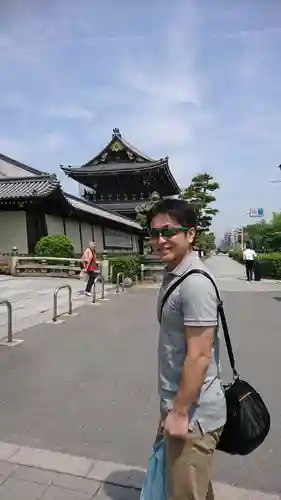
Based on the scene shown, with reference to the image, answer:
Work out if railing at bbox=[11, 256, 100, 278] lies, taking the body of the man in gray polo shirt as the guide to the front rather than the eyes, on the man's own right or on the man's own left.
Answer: on the man's own right

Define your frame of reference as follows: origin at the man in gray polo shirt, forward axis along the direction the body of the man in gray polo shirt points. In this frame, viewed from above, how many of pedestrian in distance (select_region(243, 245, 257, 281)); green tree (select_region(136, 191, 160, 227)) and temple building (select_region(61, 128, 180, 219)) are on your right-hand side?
3

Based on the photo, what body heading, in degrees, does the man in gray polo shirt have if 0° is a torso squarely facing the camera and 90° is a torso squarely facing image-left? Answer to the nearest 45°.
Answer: approximately 90°

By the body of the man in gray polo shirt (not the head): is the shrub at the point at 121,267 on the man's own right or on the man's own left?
on the man's own right

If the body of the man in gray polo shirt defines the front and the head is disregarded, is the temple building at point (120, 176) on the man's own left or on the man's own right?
on the man's own right

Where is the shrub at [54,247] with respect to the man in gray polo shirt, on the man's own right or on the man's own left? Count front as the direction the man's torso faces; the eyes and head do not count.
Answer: on the man's own right

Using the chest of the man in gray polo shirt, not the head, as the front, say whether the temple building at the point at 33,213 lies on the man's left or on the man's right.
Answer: on the man's right

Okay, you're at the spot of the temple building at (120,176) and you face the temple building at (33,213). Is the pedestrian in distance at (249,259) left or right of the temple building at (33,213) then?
left

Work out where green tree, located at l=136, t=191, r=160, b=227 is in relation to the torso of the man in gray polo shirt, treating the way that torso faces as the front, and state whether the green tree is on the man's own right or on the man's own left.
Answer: on the man's own right
